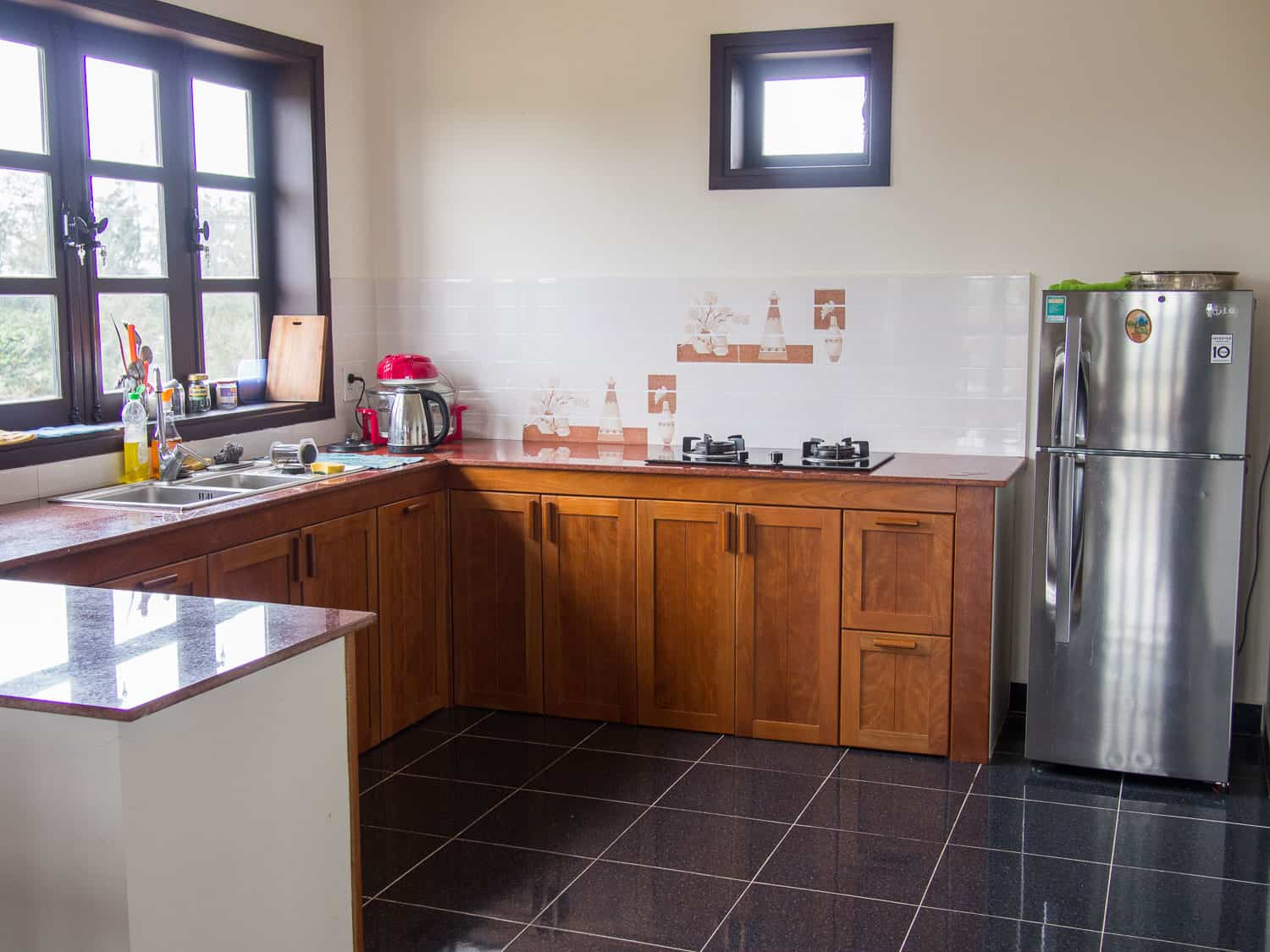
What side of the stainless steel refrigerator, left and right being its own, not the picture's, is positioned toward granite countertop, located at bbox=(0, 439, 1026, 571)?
right

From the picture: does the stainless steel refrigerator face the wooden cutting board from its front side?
no

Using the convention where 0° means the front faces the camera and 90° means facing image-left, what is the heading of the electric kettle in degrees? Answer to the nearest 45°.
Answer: approximately 90°

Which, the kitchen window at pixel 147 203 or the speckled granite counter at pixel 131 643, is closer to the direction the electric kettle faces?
the kitchen window

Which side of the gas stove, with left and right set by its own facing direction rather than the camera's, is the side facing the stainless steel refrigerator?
left

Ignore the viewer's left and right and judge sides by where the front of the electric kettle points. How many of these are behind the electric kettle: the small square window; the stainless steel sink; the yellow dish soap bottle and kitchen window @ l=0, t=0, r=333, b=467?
1

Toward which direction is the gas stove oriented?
toward the camera

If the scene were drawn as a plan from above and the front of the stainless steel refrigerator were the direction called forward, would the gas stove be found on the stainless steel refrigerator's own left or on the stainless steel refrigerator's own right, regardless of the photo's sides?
on the stainless steel refrigerator's own right

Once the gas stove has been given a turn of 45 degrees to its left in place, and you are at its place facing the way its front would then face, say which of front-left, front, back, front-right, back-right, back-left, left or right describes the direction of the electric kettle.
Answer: back-right

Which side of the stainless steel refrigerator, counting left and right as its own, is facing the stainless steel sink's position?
right

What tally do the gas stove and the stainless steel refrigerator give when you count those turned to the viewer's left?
0

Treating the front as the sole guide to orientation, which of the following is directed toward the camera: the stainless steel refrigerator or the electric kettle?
the stainless steel refrigerator

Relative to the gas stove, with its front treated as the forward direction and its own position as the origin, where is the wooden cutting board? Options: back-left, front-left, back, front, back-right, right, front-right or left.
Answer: right

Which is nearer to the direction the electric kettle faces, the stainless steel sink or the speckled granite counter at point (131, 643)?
the stainless steel sink

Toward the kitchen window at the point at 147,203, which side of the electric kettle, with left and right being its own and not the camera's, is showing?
front

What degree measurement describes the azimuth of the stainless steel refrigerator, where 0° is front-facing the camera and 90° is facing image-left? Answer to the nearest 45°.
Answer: approximately 0°

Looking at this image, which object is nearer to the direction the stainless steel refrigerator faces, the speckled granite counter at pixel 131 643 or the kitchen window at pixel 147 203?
the speckled granite counter
